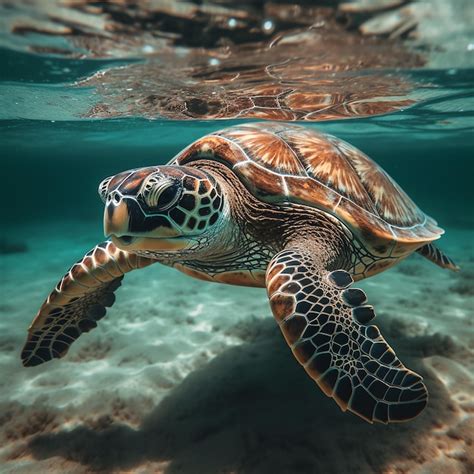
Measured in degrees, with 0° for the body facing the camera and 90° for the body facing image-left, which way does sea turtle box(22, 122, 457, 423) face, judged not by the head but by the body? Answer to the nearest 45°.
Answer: approximately 45°
